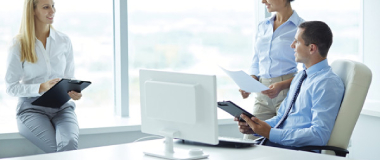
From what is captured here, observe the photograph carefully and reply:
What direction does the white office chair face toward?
to the viewer's left

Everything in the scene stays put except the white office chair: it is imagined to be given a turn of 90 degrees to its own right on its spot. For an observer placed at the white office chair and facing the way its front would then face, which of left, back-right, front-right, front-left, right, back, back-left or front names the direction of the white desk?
back-left

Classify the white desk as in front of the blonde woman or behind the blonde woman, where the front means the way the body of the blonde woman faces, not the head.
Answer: in front

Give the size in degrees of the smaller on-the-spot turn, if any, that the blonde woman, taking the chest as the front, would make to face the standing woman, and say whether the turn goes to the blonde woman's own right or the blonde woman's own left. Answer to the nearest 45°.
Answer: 0° — they already face them

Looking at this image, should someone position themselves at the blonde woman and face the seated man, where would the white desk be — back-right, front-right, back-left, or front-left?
front-right

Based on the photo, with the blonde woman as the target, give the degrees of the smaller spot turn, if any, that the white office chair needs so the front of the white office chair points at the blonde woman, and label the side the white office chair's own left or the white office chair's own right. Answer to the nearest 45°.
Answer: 0° — it already faces them

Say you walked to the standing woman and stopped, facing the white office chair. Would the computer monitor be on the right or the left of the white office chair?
right

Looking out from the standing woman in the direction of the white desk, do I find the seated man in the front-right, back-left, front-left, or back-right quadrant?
front-left

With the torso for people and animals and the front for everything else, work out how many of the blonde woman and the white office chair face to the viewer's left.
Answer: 1

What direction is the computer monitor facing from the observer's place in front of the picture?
facing away from the viewer and to the right of the viewer

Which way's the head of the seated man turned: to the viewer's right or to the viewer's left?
to the viewer's left

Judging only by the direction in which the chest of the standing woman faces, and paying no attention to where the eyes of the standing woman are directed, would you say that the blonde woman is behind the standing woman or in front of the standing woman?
in front

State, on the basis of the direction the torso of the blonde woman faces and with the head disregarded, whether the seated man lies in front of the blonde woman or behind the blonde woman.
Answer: in front

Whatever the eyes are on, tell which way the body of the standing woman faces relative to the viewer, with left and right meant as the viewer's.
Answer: facing the viewer and to the left of the viewer
